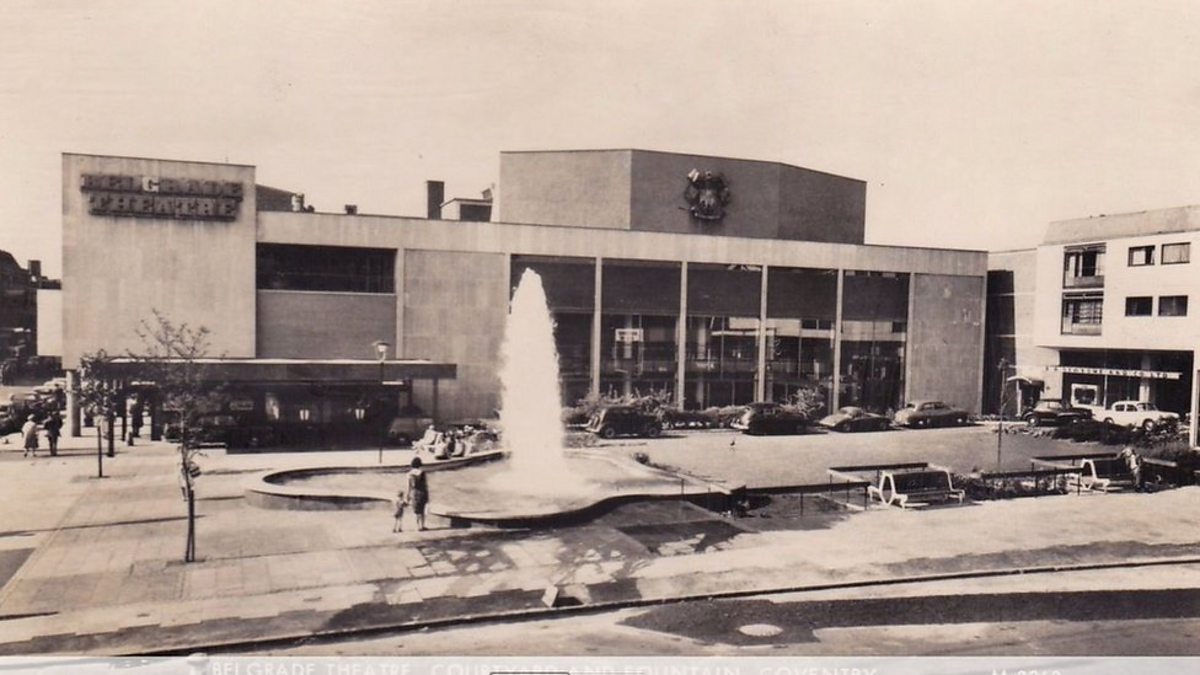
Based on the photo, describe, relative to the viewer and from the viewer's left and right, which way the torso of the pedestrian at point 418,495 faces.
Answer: facing away from the viewer

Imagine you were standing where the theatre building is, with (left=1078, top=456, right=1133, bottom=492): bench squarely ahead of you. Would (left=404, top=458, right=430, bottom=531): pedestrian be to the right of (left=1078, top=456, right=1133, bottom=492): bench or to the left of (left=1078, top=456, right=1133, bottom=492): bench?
right

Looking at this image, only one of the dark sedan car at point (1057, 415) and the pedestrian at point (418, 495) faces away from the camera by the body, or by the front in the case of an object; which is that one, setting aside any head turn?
the pedestrian

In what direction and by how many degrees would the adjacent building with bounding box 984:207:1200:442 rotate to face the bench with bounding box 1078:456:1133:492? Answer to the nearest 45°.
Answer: approximately 45° to its left

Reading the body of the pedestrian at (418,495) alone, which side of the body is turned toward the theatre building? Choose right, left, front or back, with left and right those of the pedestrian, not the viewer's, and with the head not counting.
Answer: front

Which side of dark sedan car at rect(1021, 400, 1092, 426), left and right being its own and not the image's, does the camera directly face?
right
